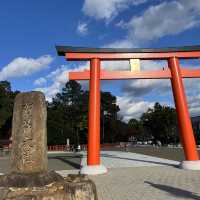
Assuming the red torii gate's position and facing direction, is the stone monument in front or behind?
in front

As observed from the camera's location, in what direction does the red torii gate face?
facing the viewer
